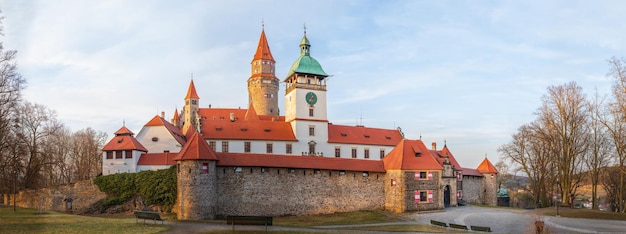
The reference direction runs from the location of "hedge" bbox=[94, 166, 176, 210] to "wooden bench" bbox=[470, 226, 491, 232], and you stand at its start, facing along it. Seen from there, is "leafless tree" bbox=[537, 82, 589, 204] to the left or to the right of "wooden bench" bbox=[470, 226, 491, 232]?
left

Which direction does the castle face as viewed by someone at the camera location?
facing the viewer and to the right of the viewer

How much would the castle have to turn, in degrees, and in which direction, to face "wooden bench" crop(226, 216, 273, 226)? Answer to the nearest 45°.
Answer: approximately 45° to its right

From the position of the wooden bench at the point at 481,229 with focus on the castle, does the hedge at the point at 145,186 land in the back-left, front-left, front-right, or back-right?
front-left

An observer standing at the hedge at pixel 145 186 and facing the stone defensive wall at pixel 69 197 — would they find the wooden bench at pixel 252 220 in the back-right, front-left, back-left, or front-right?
back-left

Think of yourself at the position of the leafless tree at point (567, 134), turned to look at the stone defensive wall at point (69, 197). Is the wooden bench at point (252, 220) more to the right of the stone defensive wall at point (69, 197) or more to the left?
left

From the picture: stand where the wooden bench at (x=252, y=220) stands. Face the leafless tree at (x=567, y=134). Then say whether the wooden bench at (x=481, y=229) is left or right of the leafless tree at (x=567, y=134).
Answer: right

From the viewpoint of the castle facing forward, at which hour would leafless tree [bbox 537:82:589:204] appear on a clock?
The leafless tree is roughly at 10 o'clock from the castle.

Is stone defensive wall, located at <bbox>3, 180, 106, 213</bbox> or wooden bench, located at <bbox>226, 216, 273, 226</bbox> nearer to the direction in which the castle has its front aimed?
the wooden bench

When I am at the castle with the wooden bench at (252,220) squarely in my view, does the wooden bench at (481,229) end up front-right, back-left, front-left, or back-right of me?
front-left

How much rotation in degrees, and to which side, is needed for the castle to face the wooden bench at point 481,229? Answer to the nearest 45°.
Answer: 0° — it already faces it
